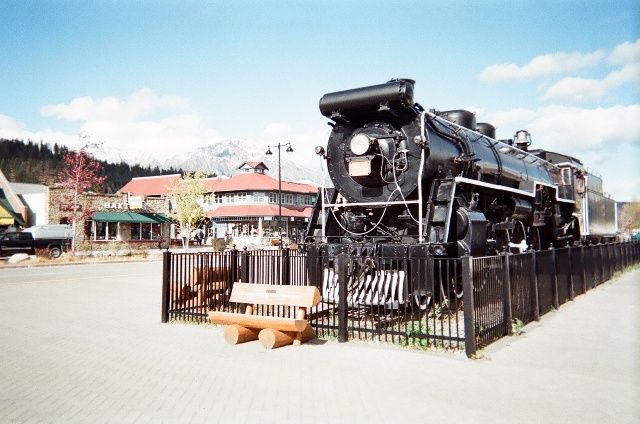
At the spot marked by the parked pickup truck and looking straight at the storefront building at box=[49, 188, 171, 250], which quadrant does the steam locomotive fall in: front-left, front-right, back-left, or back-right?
back-right

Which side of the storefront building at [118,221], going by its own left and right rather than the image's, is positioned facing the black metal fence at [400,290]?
front

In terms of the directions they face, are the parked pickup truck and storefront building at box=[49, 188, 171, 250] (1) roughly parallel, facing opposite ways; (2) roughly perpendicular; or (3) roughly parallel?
roughly perpendicular

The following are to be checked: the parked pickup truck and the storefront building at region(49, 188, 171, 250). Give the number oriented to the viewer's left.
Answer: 1

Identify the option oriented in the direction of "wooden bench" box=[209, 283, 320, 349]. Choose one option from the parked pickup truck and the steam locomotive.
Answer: the steam locomotive

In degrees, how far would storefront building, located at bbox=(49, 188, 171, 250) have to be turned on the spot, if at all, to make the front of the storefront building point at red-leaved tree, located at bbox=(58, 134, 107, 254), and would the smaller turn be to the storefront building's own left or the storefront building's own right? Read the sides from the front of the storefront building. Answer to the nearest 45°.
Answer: approximately 45° to the storefront building's own right

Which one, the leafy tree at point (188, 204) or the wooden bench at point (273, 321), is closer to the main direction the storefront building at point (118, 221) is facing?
the wooden bench

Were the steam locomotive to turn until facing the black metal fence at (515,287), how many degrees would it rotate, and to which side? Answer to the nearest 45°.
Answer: approximately 135° to its left

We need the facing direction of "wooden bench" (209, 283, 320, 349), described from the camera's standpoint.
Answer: facing the viewer and to the left of the viewer

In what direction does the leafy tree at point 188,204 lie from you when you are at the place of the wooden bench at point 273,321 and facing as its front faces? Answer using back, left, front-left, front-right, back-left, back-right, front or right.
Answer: back-right

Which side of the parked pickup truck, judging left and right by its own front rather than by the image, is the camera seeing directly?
left
